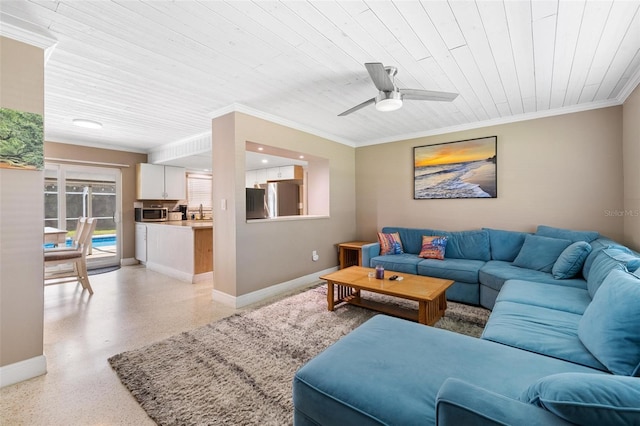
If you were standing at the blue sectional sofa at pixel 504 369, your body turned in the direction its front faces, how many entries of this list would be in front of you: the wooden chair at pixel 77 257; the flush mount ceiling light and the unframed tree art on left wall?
3

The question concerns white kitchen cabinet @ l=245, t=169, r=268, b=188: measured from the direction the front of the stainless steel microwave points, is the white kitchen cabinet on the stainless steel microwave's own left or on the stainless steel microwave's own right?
on the stainless steel microwave's own left

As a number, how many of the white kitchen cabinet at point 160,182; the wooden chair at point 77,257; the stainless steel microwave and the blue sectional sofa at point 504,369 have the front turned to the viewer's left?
2

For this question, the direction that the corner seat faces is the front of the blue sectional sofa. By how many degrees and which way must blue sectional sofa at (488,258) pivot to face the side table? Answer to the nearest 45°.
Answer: approximately 45° to its right

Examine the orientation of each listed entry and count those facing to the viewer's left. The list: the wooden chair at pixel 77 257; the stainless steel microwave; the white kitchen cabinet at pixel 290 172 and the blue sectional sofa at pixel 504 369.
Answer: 2

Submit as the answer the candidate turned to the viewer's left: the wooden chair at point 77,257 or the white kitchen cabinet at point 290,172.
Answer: the wooden chair

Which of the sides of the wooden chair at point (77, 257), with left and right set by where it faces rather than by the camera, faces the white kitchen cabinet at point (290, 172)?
back

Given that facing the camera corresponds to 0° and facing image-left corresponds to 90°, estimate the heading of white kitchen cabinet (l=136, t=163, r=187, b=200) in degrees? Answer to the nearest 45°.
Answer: approximately 315°

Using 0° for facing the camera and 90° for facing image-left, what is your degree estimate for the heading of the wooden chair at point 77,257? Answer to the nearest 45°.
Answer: approximately 90°
